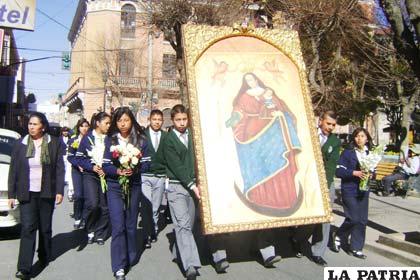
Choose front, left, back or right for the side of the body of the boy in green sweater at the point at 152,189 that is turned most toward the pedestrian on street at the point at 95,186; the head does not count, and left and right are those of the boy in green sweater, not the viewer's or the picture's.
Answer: right

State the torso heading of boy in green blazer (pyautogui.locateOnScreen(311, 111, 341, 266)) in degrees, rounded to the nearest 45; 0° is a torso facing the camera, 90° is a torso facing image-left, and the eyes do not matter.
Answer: approximately 45°

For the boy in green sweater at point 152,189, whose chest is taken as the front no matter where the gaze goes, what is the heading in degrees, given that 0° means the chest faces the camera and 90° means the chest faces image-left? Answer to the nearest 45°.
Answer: approximately 0°

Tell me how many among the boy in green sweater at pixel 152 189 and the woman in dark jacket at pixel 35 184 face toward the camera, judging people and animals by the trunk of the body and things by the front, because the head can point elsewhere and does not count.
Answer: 2

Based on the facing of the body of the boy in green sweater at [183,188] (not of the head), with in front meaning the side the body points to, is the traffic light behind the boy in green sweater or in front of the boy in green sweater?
behind
